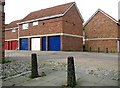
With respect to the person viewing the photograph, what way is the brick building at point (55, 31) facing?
facing the viewer and to the left of the viewer

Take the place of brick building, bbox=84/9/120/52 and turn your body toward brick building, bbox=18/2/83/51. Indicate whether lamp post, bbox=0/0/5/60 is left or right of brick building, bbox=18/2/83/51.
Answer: left

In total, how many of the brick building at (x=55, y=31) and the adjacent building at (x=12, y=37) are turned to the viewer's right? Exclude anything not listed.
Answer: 0

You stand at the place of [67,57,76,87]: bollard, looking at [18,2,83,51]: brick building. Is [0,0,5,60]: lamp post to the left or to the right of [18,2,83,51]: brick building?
left

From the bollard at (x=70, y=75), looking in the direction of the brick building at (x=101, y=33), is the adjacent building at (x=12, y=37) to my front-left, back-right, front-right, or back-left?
front-left

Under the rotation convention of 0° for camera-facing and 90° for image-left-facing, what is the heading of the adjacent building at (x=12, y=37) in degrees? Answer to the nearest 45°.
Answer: approximately 45°

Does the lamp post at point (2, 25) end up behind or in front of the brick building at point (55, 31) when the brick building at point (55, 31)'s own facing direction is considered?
in front

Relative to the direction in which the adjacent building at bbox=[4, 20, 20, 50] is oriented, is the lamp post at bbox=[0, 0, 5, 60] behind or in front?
in front

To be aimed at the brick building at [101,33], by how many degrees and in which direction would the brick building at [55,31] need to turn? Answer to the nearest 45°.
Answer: approximately 135° to its left

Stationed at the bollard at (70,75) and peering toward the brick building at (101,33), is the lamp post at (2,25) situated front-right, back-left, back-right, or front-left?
front-left

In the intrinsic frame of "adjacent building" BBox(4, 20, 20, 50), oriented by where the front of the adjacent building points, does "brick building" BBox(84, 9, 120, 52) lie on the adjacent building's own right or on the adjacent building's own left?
on the adjacent building's own left

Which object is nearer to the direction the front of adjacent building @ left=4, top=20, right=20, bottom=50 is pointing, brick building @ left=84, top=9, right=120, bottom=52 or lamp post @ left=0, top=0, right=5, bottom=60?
the lamp post

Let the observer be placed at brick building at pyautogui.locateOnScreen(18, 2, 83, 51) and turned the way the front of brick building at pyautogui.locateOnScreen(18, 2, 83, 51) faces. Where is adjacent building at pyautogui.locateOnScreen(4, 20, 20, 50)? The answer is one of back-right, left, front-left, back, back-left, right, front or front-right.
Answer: right

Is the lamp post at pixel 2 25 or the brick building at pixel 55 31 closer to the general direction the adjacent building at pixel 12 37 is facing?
the lamp post

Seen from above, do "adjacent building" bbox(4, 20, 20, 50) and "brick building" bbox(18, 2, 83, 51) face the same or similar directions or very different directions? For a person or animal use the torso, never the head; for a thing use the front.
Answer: same or similar directions

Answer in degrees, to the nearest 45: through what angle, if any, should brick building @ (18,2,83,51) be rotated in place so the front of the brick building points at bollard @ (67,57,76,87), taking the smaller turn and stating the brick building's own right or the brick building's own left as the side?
approximately 45° to the brick building's own left

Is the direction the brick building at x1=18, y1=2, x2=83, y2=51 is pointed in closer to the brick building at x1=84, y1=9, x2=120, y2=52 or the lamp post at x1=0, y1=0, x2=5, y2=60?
the lamp post

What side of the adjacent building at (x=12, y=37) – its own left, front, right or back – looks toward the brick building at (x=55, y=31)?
left
